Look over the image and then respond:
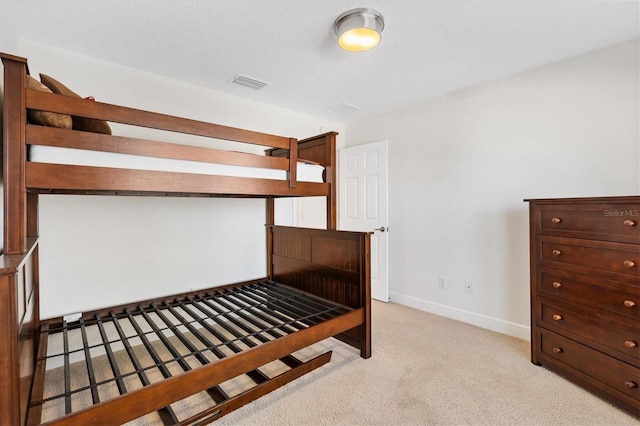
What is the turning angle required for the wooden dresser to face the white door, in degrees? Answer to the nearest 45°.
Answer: approximately 45° to its right

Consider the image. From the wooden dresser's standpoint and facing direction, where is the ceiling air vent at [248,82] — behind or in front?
in front

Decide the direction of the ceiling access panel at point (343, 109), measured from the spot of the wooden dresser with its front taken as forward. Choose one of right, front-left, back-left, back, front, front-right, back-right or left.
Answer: front-right

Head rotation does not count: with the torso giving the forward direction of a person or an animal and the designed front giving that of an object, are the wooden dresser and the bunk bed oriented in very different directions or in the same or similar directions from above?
very different directions

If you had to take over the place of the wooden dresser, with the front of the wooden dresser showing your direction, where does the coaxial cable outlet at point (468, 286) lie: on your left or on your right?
on your right

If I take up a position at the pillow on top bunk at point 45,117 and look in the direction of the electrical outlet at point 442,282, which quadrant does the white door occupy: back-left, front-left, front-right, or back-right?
front-left

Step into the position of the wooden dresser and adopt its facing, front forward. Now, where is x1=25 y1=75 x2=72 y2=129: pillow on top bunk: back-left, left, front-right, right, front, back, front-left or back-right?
front

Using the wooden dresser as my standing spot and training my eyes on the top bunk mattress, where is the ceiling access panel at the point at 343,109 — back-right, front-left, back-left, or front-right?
front-right

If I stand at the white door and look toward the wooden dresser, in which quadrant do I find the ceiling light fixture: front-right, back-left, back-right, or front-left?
front-right
